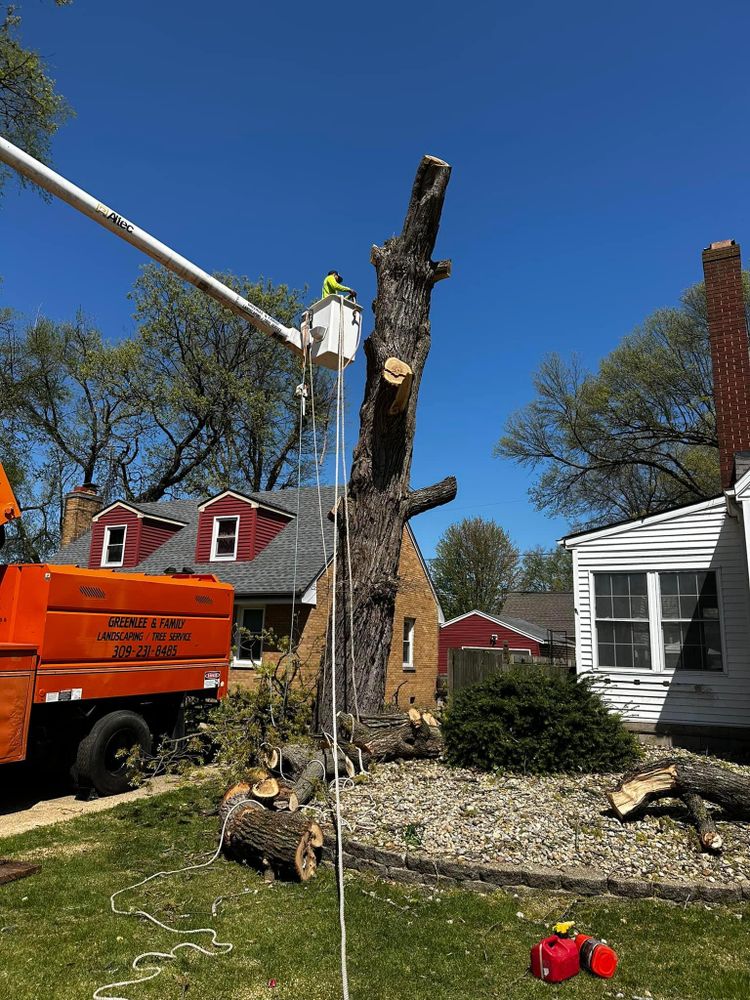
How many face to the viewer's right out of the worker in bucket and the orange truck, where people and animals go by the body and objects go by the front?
1

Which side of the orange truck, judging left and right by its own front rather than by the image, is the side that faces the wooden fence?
back

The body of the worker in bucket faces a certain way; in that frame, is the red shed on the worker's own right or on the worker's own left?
on the worker's own left

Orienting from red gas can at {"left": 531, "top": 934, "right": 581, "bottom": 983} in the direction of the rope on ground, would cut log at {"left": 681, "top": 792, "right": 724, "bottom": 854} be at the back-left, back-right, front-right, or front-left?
back-right

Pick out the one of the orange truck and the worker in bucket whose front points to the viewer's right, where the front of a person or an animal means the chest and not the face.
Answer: the worker in bucket

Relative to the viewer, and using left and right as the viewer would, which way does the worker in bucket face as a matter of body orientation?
facing to the right of the viewer
